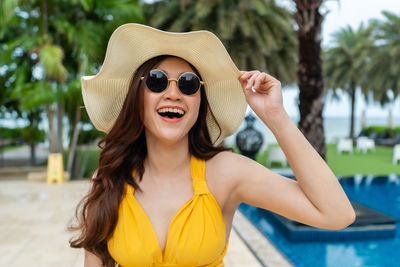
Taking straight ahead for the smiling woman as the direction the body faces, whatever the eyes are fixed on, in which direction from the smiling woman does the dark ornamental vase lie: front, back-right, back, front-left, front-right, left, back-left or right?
back

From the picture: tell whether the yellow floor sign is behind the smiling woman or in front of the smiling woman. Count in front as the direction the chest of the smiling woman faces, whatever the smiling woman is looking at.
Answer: behind

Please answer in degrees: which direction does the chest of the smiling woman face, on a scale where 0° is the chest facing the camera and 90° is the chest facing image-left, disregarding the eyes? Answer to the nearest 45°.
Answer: approximately 0°

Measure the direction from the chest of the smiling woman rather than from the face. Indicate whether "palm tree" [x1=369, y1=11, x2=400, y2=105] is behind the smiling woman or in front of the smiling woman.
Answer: behind

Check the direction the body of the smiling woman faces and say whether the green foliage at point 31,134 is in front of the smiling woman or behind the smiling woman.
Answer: behind

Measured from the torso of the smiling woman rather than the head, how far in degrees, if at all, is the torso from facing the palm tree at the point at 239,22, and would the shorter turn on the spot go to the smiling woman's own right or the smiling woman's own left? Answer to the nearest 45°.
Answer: approximately 180°
